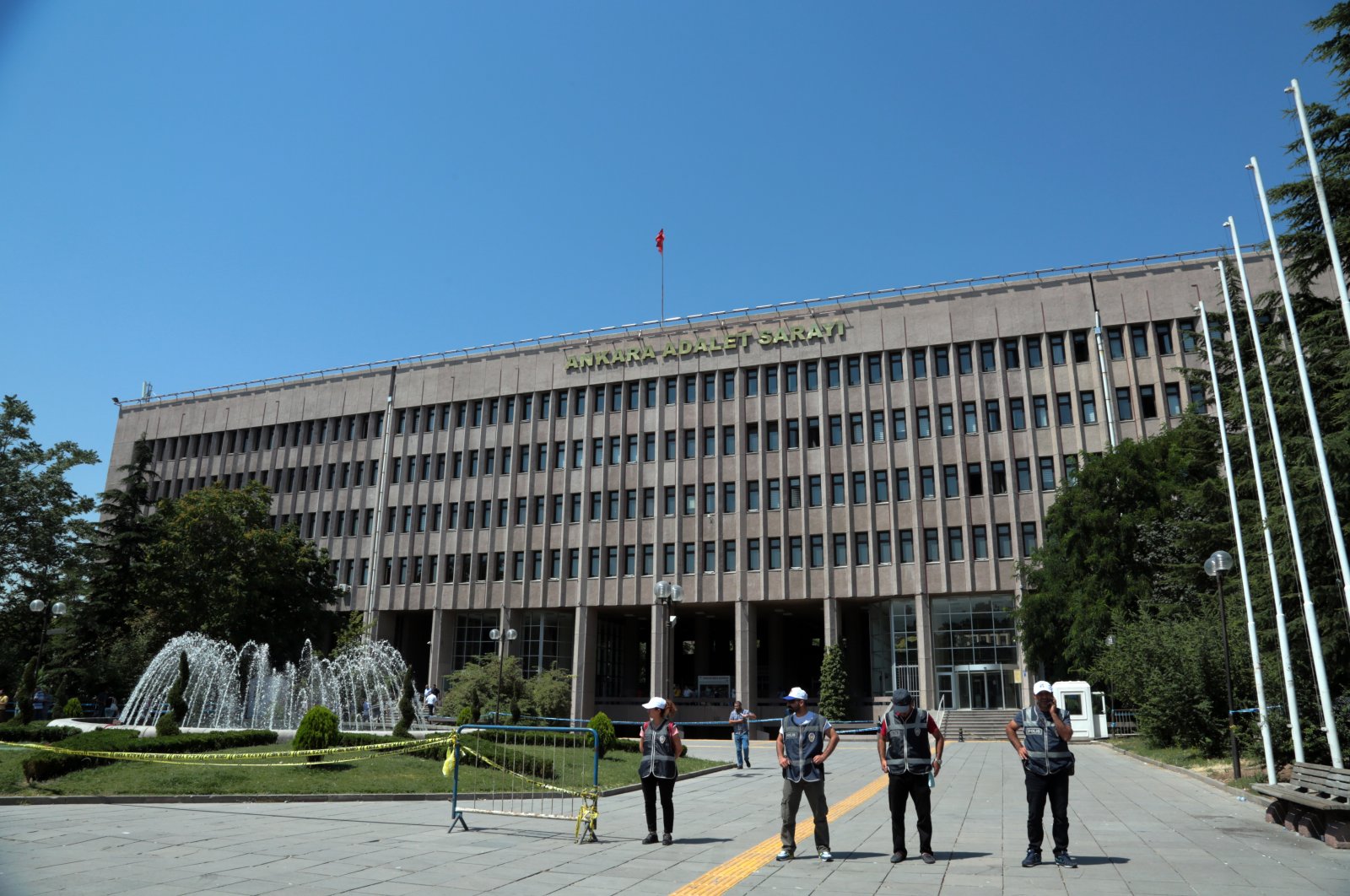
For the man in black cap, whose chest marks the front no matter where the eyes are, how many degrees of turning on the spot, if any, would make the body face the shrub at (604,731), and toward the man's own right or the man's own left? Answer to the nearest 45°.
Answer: approximately 135° to the man's own right

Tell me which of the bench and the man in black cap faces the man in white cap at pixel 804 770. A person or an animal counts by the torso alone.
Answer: the bench

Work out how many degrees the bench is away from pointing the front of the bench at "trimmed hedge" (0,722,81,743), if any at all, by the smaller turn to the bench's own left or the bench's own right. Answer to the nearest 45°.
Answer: approximately 45° to the bench's own right

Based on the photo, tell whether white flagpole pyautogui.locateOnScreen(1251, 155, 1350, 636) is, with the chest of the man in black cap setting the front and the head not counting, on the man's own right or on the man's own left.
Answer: on the man's own left

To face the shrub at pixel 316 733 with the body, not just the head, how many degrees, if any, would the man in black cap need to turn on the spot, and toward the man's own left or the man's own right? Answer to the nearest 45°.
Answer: approximately 135° to the man's own right

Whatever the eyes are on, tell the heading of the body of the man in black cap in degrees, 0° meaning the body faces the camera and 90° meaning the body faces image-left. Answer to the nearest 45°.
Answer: approximately 0°

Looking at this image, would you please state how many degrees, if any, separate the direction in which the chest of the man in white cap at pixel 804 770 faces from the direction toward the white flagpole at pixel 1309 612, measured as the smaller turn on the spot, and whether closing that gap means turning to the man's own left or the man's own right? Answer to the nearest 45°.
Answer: approximately 135° to the man's own left

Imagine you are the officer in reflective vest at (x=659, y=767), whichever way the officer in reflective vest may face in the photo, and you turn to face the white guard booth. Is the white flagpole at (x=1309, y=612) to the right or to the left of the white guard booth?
right

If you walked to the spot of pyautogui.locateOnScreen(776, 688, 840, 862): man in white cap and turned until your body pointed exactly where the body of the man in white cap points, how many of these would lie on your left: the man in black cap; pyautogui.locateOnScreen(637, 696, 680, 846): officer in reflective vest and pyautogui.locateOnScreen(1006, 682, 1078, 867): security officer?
2

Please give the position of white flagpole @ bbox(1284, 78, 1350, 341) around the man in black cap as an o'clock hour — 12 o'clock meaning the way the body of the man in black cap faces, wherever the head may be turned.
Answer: The white flagpole is roughly at 8 o'clock from the man in black cap.

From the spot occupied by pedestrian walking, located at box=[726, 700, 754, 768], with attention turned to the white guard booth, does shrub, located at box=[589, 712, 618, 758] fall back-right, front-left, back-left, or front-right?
back-left

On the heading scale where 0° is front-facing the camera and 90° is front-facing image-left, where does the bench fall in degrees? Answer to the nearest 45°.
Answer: approximately 45°

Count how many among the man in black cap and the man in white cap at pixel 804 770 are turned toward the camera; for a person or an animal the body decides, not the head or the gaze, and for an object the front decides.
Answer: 2
